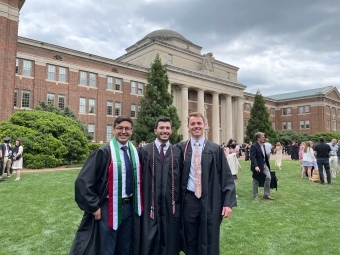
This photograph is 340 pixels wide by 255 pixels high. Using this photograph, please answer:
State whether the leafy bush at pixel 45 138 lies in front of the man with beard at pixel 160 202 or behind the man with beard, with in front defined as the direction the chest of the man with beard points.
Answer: behind

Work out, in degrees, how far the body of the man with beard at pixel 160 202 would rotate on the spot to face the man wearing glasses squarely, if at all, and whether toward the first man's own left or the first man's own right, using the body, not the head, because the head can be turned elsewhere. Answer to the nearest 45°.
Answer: approximately 90° to the first man's own right

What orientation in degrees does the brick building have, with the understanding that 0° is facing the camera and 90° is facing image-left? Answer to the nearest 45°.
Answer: approximately 315°

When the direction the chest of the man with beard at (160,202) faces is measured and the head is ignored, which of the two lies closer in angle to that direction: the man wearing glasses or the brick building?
the man wearing glasses

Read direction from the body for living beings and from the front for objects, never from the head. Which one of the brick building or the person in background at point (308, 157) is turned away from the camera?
the person in background

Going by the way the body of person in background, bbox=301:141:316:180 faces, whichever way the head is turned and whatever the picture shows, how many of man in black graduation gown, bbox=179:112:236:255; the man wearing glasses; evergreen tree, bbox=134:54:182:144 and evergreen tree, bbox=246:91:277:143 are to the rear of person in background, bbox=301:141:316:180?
2

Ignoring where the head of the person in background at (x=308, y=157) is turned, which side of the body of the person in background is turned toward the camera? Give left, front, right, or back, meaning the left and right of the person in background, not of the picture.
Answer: back

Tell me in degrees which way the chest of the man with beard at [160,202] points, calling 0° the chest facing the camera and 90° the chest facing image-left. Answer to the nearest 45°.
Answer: approximately 0°
